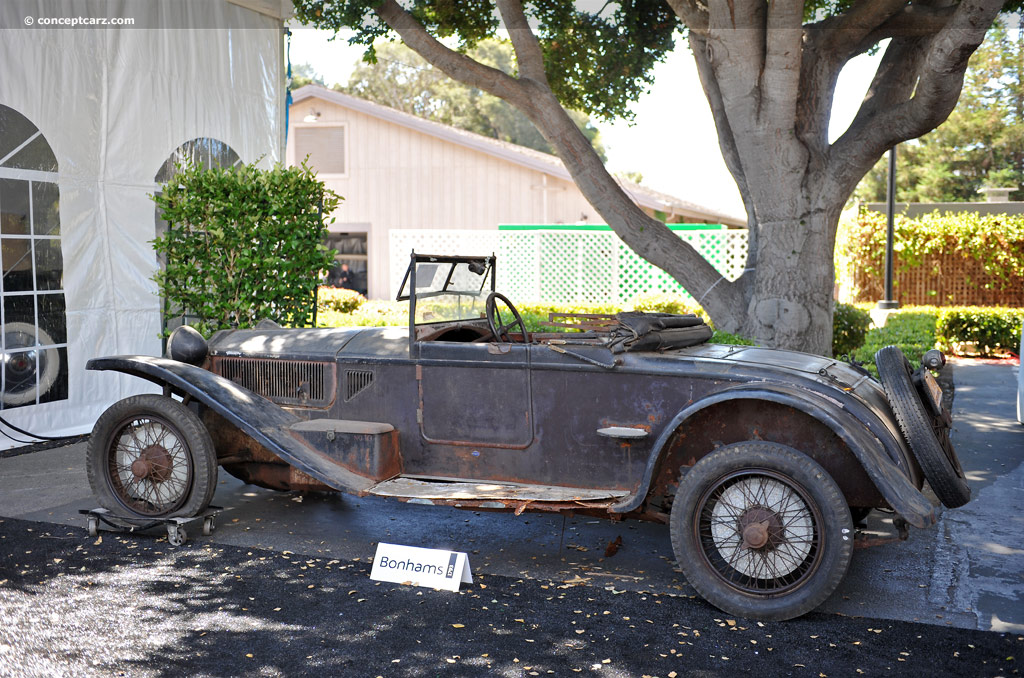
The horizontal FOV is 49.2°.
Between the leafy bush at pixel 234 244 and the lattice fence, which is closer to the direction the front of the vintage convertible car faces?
the leafy bush

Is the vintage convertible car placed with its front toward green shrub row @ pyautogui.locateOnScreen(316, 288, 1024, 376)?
no

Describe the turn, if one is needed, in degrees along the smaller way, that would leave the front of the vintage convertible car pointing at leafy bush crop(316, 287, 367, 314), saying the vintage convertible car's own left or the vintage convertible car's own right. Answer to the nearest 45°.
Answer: approximately 45° to the vintage convertible car's own right

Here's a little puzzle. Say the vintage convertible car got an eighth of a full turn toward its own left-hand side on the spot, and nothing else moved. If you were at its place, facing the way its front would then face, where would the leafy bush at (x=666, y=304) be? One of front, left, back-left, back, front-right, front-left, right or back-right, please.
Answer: right

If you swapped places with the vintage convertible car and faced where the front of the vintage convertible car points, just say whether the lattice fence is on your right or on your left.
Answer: on your right

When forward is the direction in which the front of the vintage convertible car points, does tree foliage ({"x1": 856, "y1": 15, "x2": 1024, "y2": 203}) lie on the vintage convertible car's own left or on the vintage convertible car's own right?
on the vintage convertible car's own right

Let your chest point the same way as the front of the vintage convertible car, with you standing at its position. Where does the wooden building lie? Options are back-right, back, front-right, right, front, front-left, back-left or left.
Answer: front-right

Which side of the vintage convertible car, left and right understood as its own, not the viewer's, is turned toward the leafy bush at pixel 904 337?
right

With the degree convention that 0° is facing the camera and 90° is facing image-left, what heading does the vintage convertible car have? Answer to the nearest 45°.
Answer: approximately 135°

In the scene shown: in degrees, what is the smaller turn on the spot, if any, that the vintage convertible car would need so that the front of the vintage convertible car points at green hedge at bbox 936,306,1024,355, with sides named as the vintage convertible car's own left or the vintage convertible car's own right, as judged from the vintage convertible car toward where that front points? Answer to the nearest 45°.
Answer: approximately 90° to the vintage convertible car's own right

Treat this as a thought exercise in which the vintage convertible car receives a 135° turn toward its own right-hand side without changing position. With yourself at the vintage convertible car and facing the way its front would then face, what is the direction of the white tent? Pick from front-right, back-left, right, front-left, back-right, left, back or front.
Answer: back-left
